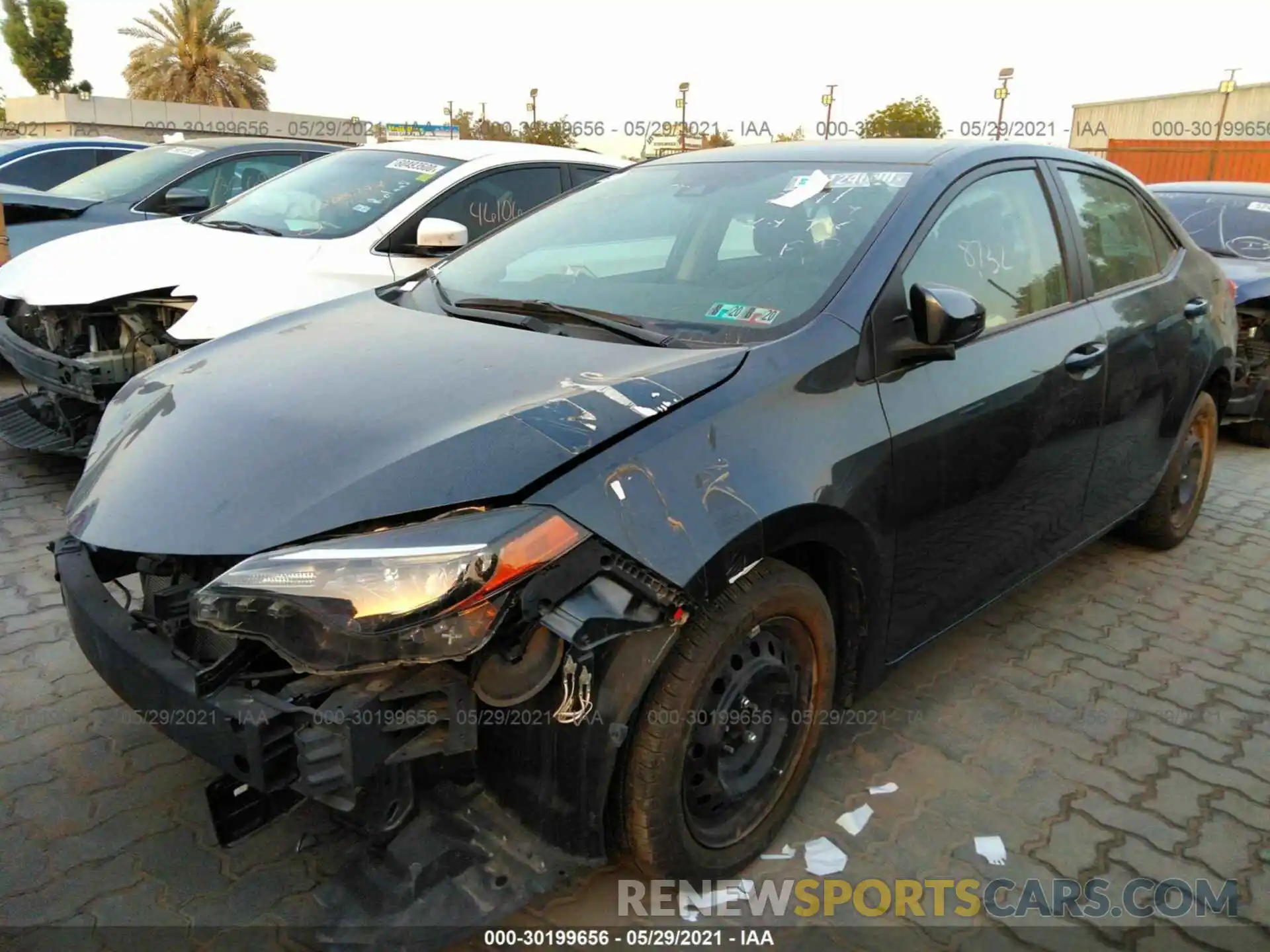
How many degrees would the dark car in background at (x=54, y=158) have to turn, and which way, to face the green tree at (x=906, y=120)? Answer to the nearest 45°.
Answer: approximately 180°

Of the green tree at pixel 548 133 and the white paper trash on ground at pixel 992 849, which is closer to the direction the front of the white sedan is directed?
the white paper trash on ground

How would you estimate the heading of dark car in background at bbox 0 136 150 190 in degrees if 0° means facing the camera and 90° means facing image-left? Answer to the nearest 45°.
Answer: approximately 45°

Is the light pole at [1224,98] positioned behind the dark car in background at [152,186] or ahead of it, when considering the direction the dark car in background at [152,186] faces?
behind

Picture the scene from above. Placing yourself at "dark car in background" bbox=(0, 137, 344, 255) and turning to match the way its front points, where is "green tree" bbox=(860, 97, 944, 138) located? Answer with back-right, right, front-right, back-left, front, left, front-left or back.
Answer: back
